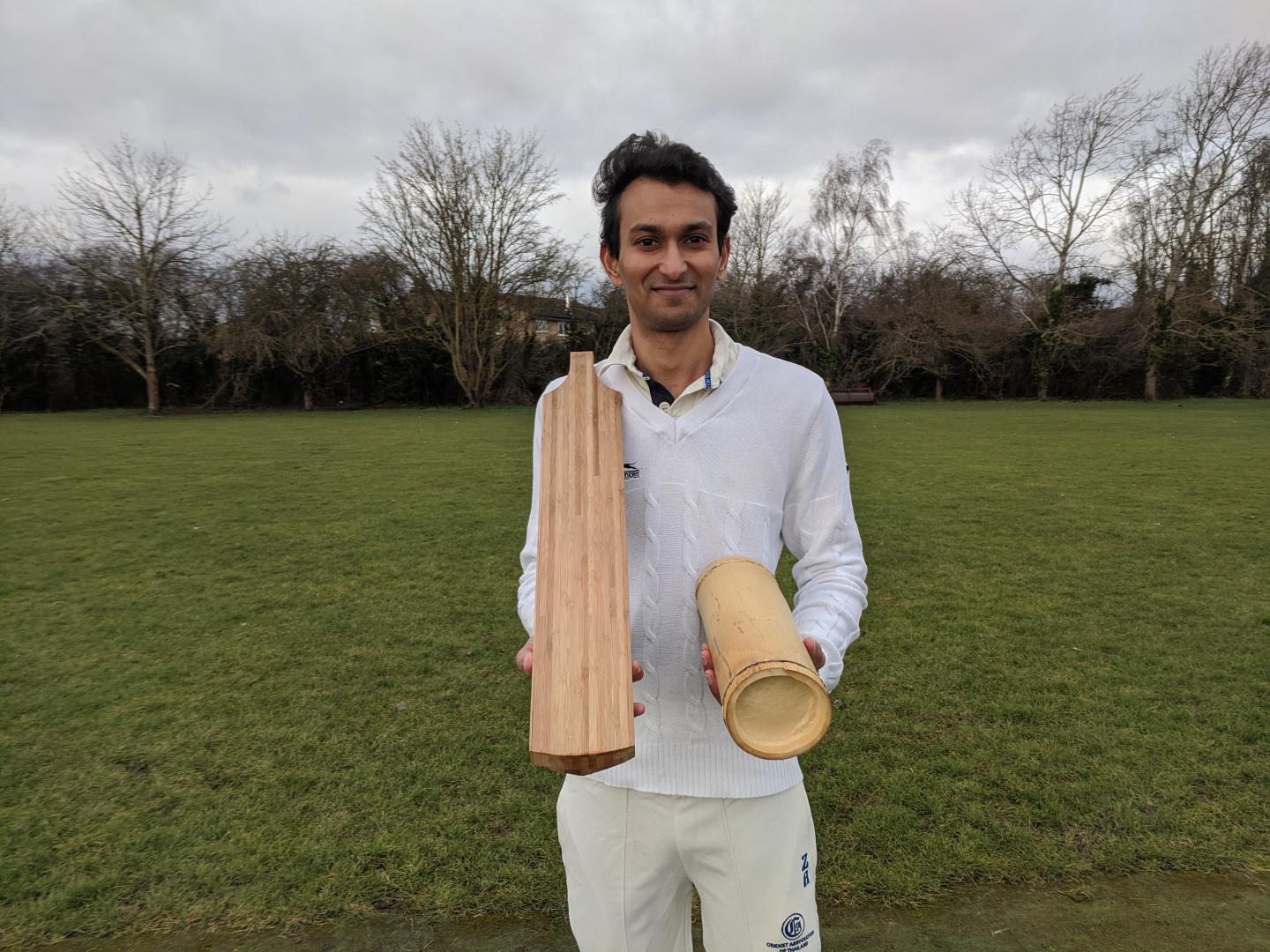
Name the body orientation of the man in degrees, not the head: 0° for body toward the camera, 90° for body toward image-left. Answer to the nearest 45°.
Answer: approximately 0°

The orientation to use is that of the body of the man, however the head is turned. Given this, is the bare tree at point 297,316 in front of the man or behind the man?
behind

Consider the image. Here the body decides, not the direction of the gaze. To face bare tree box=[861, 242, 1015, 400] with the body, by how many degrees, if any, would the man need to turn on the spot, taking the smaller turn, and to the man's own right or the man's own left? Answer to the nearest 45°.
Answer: approximately 180°

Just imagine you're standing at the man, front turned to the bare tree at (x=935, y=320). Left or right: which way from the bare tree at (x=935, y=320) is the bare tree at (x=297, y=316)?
left
